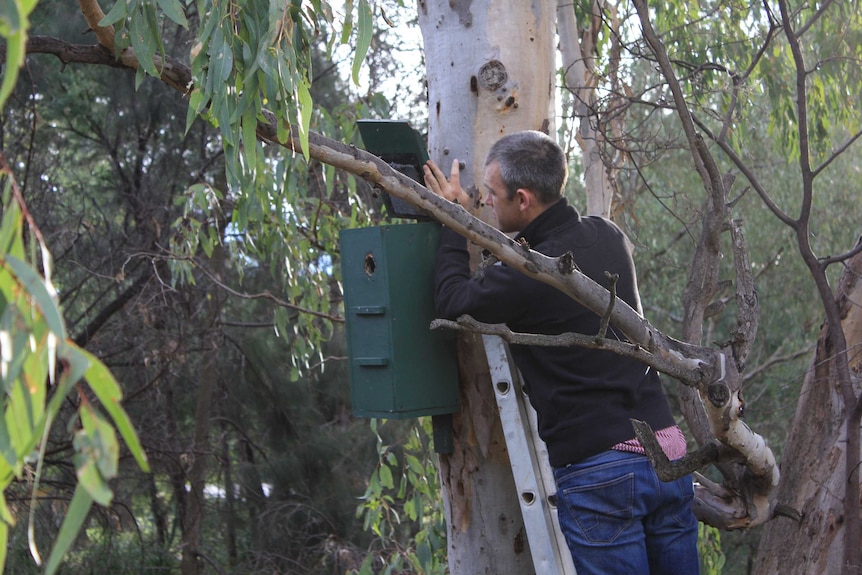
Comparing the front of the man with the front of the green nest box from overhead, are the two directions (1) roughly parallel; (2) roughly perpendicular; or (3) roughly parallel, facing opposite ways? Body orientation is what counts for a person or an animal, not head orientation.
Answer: roughly perpendicular

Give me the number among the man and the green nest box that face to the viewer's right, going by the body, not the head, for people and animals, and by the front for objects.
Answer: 0

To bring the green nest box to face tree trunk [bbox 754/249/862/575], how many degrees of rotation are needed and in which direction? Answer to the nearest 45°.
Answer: approximately 180°

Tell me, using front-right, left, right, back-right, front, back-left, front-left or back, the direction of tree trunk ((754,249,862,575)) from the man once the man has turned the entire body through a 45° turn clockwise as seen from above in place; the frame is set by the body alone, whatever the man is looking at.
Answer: front-right

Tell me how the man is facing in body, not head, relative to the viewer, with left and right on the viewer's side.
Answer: facing away from the viewer and to the left of the viewer

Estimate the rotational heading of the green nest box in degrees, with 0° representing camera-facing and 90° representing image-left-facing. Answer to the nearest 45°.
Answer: approximately 45°
